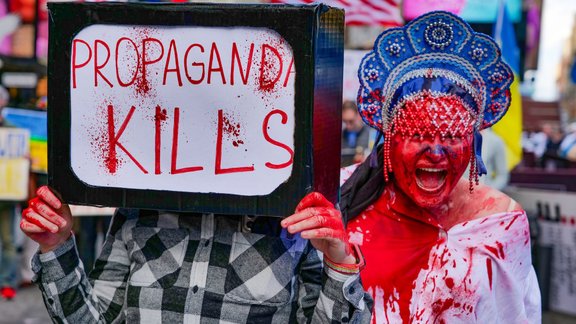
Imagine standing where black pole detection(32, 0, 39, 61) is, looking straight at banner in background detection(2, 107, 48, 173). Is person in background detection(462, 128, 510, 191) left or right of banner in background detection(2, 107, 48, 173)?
left

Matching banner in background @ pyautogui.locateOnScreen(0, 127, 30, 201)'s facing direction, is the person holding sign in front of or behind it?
in front

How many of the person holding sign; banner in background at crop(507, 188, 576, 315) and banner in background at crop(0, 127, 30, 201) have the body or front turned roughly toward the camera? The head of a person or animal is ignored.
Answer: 3

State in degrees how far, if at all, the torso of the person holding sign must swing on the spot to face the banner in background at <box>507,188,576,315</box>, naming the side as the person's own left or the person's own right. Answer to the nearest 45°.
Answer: approximately 135° to the person's own left

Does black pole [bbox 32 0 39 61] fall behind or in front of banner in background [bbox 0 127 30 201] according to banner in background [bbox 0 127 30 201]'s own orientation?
behind

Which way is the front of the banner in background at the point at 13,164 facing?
toward the camera

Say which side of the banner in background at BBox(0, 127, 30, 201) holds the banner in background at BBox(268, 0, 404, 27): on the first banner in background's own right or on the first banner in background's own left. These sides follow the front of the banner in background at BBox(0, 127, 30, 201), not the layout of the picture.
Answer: on the first banner in background's own left

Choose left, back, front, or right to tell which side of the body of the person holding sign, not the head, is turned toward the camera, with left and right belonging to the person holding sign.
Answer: front

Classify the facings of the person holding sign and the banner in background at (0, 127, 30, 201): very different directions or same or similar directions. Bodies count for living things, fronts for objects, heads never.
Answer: same or similar directions
